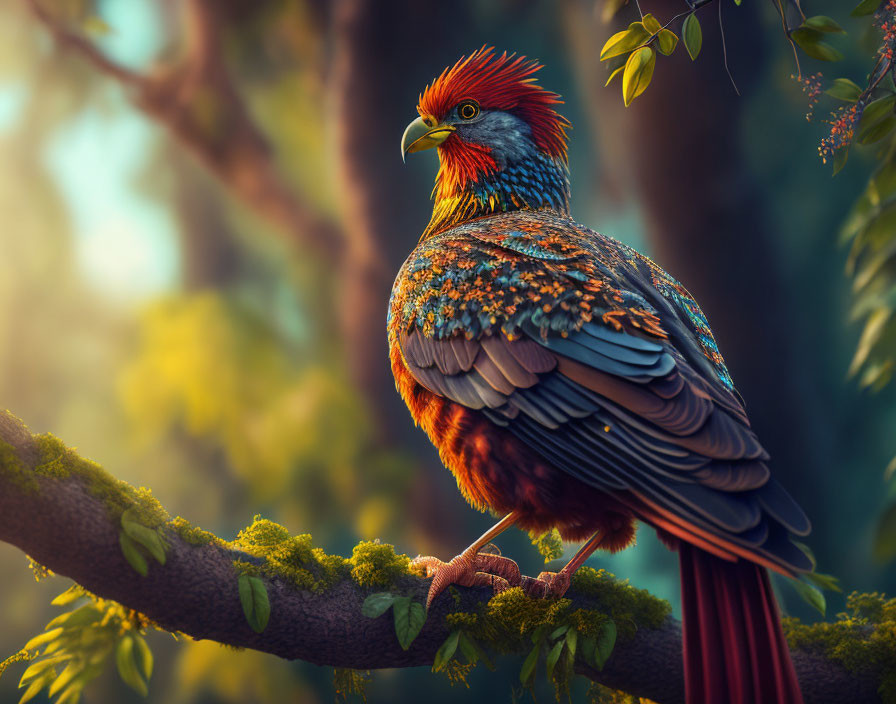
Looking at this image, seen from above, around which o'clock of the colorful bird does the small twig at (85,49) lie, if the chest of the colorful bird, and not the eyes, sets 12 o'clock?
The small twig is roughly at 12 o'clock from the colorful bird.

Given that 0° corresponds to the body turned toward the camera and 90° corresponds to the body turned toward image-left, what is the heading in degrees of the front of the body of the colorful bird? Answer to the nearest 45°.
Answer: approximately 90°

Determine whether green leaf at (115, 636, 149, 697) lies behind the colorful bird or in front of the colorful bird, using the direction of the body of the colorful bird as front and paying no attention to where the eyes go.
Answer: in front

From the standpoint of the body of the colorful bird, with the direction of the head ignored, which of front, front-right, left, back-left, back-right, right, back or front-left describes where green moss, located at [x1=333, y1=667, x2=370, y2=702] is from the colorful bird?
front-left

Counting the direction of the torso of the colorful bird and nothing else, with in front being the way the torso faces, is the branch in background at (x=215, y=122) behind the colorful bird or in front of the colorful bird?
in front

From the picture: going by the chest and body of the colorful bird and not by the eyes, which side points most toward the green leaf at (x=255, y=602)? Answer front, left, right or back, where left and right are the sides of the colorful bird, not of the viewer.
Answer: front

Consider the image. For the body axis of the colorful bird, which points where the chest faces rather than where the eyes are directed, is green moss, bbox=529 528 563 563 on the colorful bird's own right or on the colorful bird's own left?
on the colorful bird's own right

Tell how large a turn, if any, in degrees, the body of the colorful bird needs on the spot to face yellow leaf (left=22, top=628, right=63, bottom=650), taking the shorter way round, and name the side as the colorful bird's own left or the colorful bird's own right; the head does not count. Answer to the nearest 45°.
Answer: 0° — it already faces it
